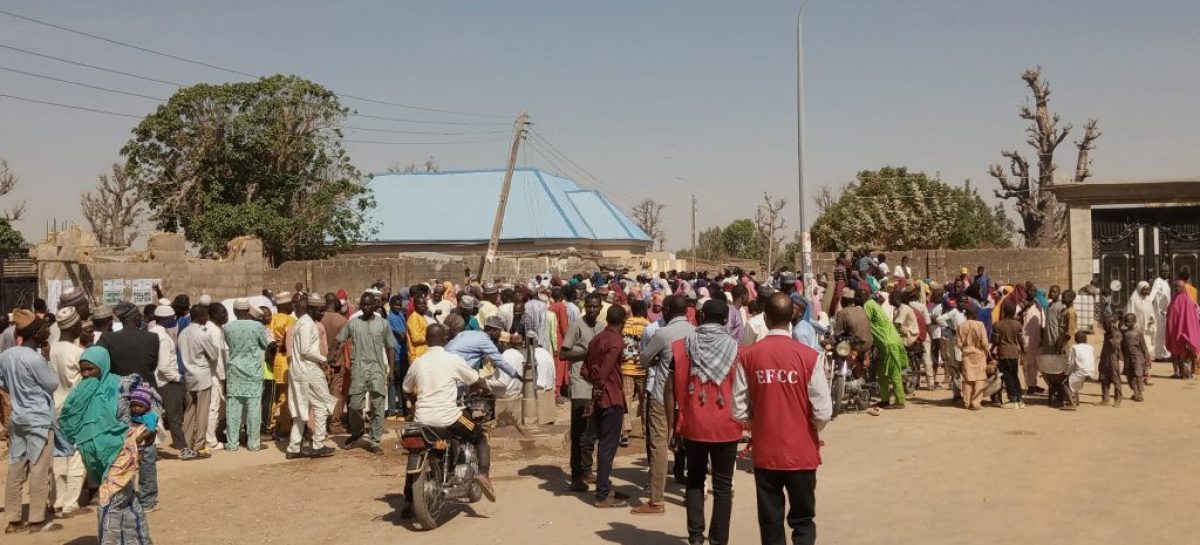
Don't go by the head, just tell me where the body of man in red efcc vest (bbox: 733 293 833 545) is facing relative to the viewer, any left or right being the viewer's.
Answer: facing away from the viewer

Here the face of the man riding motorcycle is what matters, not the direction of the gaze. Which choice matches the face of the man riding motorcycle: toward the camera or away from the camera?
away from the camera

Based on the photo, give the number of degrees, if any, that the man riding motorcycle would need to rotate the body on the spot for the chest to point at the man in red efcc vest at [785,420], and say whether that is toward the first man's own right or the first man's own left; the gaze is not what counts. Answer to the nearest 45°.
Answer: approximately 90° to the first man's own right

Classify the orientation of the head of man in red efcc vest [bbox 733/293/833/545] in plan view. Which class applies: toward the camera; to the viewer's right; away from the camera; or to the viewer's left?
away from the camera

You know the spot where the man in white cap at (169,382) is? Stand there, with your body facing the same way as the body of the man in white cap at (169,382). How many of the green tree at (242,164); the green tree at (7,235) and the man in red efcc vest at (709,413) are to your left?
2

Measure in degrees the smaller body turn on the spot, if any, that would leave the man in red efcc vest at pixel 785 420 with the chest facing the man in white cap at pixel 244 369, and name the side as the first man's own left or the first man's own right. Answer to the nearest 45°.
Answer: approximately 45° to the first man's own left

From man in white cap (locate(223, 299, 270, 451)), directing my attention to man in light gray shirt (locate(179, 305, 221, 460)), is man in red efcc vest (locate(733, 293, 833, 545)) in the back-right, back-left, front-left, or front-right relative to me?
back-left

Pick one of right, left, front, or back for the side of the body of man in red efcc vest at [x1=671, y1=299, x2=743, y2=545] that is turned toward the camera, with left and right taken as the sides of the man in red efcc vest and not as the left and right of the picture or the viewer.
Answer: back

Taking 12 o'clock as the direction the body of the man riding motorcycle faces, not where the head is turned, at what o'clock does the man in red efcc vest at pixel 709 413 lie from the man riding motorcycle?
The man in red efcc vest is roughly at 3 o'clock from the man riding motorcycle.

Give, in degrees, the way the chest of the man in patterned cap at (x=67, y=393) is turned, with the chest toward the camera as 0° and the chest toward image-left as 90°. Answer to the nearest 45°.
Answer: approximately 225°

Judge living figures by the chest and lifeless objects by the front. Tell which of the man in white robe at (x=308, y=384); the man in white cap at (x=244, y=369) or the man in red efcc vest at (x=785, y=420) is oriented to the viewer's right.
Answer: the man in white robe

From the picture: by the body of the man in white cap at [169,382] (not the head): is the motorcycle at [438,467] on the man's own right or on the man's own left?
on the man's own right
